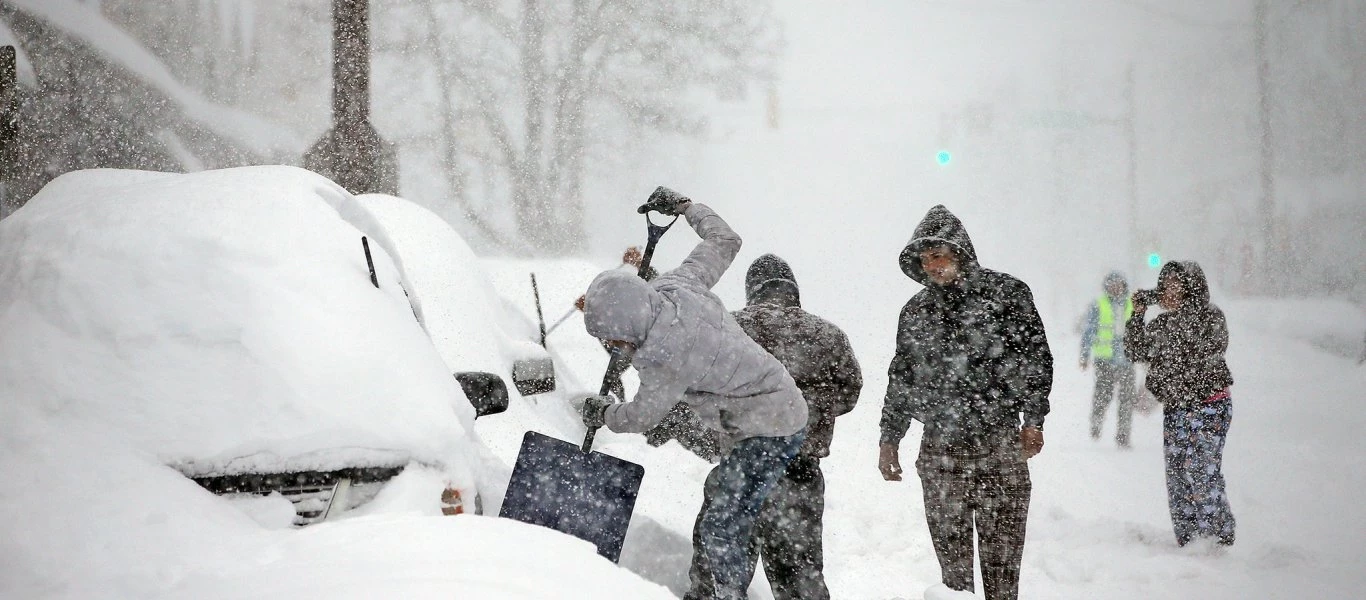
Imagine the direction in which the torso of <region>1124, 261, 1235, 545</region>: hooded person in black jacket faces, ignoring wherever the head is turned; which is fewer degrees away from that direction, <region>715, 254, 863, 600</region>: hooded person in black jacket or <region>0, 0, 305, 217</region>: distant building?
the hooded person in black jacket

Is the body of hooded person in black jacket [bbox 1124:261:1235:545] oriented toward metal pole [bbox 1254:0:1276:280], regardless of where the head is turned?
no

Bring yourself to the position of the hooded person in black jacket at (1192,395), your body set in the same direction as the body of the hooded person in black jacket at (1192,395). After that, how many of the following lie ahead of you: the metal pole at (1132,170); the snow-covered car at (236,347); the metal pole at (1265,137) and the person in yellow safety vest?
1

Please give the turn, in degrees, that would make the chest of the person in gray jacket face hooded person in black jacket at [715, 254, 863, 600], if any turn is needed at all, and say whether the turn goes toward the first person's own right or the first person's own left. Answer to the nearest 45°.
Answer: approximately 135° to the first person's own right

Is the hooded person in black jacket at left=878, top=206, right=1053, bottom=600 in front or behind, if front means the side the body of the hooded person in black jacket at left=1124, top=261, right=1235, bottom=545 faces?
in front

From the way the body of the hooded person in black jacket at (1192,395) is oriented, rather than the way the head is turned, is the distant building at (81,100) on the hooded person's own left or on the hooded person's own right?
on the hooded person's own right

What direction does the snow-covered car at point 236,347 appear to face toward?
toward the camera

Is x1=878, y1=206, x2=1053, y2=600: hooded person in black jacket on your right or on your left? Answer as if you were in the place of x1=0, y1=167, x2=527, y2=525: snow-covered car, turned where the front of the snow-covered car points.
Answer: on your left

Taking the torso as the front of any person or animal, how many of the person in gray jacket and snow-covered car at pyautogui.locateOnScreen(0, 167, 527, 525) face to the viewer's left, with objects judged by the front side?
1

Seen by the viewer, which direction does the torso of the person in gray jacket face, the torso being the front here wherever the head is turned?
to the viewer's left

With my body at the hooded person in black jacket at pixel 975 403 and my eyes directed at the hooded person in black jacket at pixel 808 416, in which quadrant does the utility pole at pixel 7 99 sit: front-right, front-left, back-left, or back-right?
front-right

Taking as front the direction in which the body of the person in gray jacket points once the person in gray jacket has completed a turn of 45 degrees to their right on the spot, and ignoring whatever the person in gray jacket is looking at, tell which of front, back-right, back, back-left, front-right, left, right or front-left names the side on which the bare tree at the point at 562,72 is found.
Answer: front-right

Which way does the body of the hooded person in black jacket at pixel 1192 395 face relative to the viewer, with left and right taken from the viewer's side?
facing the viewer and to the left of the viewer
